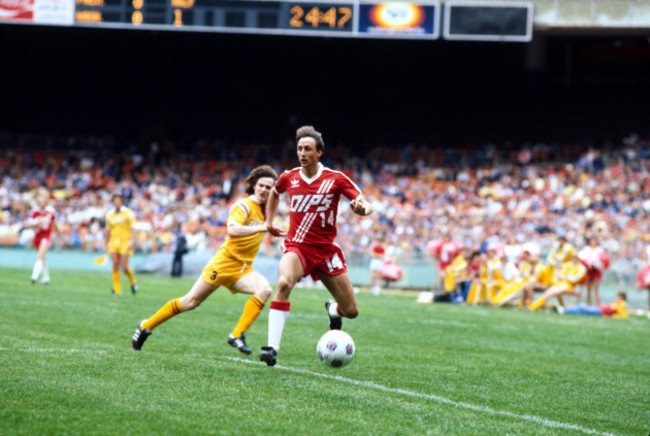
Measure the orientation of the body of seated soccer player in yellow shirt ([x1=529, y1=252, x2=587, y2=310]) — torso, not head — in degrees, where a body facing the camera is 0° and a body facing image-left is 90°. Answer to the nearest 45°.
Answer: approximately 45°

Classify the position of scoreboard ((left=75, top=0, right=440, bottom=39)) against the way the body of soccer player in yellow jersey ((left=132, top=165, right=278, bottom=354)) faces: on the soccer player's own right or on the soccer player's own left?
on the soccer player's own left

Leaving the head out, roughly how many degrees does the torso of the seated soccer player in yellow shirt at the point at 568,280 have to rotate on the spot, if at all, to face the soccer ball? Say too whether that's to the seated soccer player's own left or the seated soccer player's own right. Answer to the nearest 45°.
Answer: approximately 45° to the seated soccer player's own left

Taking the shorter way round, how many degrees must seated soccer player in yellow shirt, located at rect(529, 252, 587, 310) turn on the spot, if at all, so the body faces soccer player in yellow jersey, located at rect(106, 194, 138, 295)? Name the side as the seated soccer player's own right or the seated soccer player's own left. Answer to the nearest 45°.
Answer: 0° — they already face them

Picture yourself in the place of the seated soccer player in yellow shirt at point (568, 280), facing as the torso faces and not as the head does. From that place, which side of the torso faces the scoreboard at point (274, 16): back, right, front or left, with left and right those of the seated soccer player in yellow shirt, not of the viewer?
right

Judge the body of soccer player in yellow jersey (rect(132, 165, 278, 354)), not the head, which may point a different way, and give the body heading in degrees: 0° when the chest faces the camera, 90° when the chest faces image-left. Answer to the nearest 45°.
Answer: approximately 315°

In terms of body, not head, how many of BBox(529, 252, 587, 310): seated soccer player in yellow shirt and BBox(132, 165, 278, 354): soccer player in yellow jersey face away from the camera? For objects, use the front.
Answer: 0

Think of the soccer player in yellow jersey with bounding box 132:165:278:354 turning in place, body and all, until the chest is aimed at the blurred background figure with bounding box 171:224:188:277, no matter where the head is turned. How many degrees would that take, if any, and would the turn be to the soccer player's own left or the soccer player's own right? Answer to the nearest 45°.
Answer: approximately 135° to the soccer player's own left

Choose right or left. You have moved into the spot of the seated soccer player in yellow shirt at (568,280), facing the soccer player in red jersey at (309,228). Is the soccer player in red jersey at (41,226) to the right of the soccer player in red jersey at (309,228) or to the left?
right

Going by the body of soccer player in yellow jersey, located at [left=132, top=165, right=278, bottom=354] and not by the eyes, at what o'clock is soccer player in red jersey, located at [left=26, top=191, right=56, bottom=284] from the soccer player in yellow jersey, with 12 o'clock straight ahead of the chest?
The soccer player in red jersey is roughly at 7 o'clock from the soccer player in yellow jersey.

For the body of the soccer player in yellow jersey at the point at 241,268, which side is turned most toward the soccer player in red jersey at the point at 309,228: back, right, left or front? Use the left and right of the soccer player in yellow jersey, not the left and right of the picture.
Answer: front

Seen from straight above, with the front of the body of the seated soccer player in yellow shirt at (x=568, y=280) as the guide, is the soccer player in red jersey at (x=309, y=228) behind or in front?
in front
